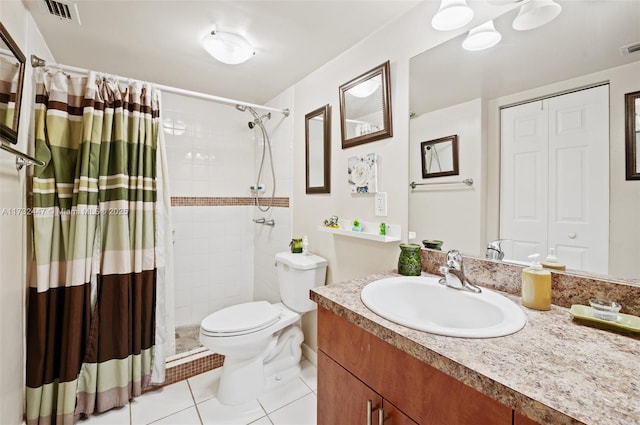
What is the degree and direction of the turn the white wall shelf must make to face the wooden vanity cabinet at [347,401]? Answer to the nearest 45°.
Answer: approximately 45° to its left

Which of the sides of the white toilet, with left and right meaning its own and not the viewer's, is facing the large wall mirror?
left

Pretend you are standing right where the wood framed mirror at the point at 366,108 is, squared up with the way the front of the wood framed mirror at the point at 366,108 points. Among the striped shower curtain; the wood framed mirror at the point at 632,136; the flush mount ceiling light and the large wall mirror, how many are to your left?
2

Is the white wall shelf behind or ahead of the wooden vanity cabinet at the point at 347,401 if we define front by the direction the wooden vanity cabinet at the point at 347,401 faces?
behind
